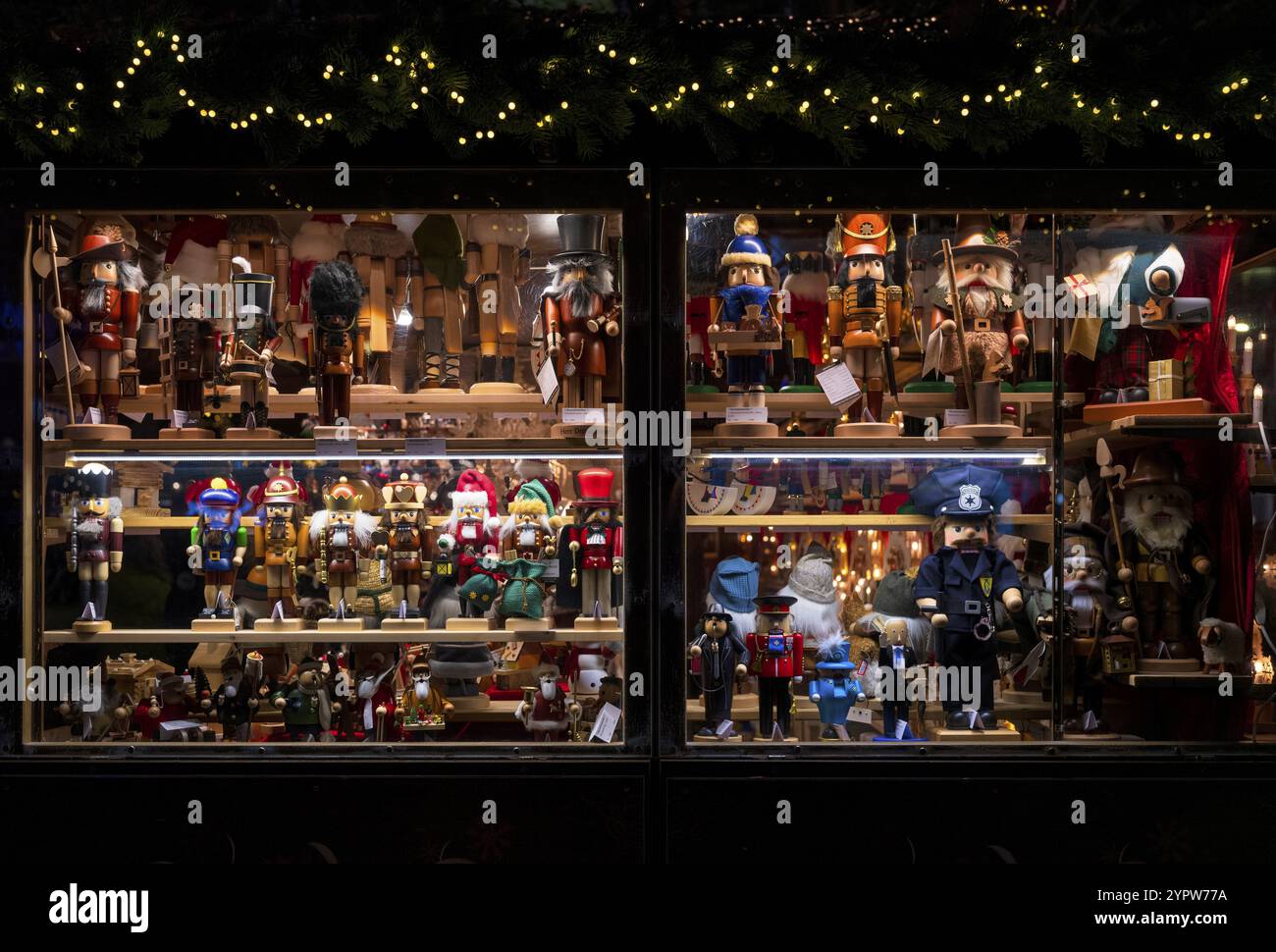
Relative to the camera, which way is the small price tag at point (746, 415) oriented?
toward the camera

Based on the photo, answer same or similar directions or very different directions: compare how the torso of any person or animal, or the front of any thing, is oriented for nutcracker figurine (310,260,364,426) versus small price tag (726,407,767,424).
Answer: same or similar directions

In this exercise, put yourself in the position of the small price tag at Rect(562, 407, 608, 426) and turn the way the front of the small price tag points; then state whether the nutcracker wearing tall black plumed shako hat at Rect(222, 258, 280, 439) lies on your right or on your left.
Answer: on your right

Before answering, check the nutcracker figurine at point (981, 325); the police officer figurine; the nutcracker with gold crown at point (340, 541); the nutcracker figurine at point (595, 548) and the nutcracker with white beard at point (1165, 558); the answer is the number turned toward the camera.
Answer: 5

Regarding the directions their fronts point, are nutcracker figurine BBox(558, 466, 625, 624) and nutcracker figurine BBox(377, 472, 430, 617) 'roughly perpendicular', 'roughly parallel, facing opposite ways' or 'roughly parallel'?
roughly parallel

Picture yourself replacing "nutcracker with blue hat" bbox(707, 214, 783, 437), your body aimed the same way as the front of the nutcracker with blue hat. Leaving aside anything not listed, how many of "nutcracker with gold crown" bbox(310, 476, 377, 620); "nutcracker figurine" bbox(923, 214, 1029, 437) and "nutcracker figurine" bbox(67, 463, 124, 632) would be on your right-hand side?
2

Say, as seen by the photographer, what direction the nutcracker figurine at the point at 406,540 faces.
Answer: facing the viewer

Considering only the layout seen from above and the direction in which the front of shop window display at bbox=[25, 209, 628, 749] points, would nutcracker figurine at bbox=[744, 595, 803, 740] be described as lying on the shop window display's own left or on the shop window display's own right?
on the shop window display's own left

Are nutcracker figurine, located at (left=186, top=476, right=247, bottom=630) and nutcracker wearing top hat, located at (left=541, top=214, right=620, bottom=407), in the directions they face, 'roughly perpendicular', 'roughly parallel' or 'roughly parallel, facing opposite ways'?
roughly parallel

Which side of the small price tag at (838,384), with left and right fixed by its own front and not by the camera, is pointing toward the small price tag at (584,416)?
right

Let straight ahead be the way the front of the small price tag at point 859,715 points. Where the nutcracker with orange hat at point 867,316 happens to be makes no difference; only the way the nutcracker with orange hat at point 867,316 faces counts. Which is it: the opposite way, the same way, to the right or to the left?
the same way

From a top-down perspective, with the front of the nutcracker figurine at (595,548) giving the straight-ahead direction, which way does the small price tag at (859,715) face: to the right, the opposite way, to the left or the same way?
the same way

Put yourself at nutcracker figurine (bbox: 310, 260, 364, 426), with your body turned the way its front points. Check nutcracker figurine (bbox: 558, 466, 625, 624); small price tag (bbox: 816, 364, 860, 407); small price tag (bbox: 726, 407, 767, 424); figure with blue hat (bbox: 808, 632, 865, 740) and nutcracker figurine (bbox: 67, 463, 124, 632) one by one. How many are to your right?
1
